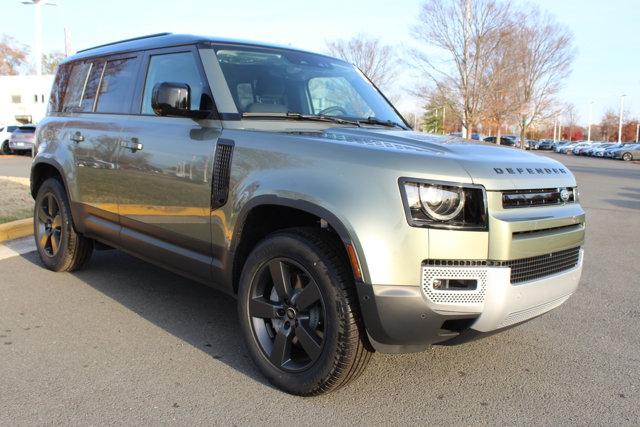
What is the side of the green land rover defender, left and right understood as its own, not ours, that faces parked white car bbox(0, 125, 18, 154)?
back

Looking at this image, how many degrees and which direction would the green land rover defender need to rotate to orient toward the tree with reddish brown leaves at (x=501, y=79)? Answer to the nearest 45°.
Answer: approximately 135° to its left

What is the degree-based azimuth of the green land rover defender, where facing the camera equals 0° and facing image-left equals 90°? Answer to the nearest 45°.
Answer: approximately 315°
